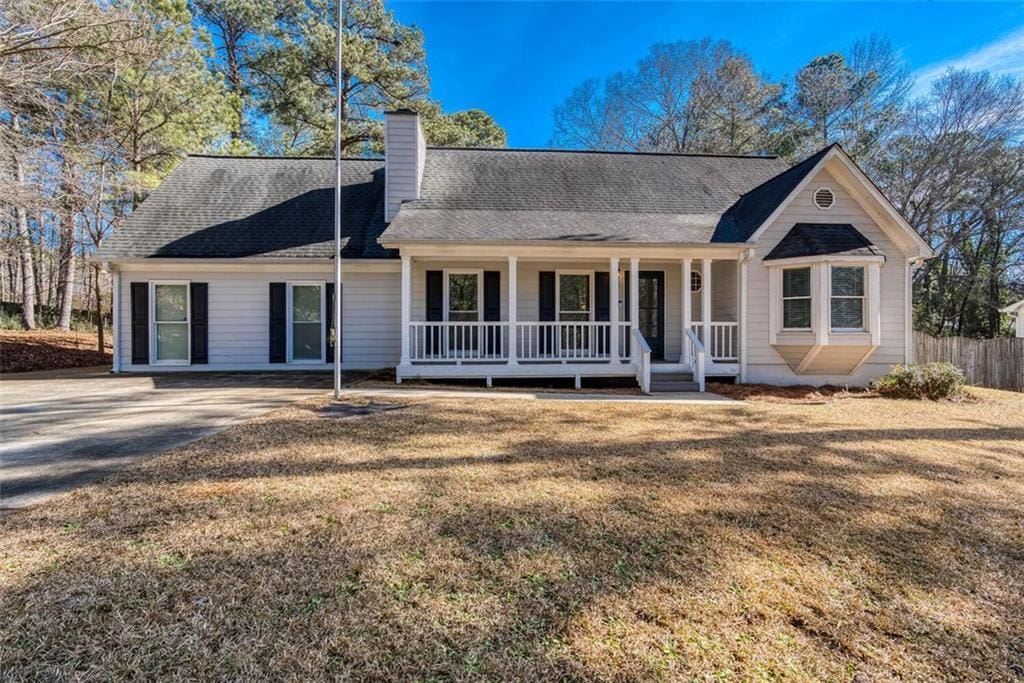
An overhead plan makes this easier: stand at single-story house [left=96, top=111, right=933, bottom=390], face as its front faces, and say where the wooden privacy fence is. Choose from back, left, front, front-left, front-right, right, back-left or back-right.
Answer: left

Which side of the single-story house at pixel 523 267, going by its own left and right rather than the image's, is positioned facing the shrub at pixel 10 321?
right

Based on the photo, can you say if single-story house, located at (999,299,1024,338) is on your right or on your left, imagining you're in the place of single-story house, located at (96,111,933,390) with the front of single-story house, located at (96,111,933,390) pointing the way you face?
on your left

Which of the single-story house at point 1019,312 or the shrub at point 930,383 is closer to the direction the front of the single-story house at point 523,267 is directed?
the shrub

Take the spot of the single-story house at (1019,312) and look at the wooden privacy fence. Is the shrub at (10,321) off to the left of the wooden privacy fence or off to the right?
right

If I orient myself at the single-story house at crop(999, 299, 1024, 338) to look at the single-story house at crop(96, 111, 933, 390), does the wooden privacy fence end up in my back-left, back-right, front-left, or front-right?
front-left

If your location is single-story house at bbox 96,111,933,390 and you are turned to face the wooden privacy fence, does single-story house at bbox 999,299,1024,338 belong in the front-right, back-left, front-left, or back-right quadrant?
front-left

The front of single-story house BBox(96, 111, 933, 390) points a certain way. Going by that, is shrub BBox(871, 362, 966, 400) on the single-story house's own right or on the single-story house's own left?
on the single-story house's own left

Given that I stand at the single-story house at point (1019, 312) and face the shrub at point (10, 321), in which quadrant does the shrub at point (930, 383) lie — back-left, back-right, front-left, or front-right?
front-left

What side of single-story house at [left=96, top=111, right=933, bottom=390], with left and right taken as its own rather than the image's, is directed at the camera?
front

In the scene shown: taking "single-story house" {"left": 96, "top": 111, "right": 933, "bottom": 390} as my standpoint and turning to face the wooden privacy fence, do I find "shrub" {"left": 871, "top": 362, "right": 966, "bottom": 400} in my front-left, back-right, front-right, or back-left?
front-right

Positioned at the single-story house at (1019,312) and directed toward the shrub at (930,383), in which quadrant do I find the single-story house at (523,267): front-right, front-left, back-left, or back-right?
front-right

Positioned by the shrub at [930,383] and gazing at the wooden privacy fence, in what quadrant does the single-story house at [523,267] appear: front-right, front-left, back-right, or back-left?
back-left
